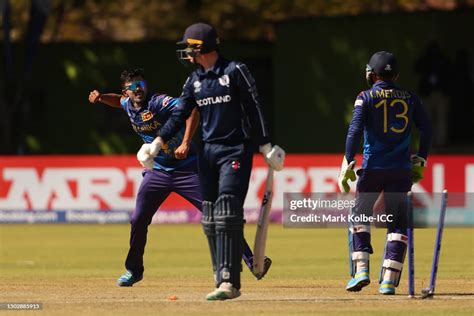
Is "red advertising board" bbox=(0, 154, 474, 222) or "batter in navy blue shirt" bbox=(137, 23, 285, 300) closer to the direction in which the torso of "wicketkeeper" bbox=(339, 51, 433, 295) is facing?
the red advertising board

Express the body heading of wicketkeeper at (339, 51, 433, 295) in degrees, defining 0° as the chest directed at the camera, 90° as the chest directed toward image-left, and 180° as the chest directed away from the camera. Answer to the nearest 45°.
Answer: approximately 180°

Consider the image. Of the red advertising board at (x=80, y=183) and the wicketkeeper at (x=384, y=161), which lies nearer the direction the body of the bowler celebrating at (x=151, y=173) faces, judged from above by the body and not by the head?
the wicketkeeper

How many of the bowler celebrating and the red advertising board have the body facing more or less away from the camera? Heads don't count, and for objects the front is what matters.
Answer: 0

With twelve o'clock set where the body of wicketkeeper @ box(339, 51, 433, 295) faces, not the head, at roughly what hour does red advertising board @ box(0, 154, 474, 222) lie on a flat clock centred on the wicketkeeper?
The red advertising board is roughly at 11 o'clock from the wicketkeeper.

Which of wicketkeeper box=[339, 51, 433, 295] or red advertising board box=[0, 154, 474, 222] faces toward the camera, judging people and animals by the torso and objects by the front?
the red advertising board

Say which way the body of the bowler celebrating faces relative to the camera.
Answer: toward the camera

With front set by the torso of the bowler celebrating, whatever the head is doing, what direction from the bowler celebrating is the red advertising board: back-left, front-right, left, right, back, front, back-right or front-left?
back

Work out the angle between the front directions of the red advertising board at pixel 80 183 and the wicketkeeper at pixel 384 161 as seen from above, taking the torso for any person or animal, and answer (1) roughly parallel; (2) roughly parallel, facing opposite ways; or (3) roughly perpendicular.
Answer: roughly parallel, facing opposite ways

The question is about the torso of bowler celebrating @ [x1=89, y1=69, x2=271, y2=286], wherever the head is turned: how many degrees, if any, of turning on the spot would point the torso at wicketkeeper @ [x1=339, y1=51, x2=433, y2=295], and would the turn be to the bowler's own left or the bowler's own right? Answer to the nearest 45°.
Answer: approximately 45° to the bowler's own left

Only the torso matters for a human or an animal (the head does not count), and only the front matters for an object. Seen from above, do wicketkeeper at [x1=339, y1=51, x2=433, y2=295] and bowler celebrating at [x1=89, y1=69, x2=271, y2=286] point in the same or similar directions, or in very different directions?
very different directions

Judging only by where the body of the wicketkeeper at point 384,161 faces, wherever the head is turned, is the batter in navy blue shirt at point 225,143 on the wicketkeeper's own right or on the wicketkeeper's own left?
on the wicketkeeper's own left

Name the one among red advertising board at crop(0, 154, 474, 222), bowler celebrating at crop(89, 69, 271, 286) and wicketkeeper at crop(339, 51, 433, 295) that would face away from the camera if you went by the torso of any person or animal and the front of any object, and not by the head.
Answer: the wicketkeeper

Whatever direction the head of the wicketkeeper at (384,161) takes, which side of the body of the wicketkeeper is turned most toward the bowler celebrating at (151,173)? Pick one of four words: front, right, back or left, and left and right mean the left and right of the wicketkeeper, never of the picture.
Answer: left

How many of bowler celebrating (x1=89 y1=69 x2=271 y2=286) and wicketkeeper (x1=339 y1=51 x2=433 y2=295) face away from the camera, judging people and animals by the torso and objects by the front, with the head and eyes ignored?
1

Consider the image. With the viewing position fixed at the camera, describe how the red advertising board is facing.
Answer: facing the viewer

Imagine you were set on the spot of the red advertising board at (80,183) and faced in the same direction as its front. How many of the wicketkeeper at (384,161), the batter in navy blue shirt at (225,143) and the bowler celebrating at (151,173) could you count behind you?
0
